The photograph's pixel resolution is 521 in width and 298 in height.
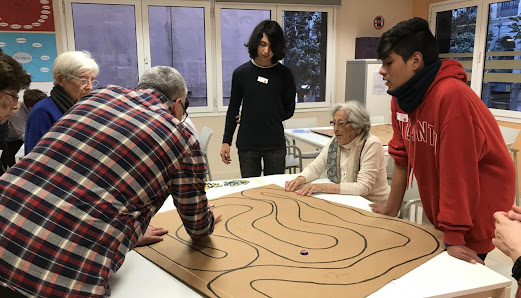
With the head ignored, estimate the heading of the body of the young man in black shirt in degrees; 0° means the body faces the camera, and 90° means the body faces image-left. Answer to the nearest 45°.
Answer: approximately 0°

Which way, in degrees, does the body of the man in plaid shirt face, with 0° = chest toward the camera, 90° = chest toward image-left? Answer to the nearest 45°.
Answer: approximately 225°

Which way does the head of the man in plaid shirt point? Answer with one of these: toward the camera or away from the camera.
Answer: away from the camera

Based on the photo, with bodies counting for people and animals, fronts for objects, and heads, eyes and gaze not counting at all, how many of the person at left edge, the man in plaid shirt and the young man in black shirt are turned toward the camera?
1

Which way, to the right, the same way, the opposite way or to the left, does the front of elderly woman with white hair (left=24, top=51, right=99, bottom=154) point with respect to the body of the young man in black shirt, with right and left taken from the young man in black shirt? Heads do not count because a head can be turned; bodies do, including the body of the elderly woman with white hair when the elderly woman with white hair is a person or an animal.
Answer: to the left

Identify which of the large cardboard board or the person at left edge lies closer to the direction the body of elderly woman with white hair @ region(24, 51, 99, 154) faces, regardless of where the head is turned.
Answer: the large cardboard board

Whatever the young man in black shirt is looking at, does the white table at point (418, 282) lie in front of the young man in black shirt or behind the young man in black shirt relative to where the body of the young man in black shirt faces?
in front

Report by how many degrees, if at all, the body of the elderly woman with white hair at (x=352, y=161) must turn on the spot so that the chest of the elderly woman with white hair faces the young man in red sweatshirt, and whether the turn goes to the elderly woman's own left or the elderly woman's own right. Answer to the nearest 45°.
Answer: approximately 45° to the elderly woman's own left

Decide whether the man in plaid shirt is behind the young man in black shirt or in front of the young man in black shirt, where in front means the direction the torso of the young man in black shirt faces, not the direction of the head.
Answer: in front

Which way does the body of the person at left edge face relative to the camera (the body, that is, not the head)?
to the viewer's right
